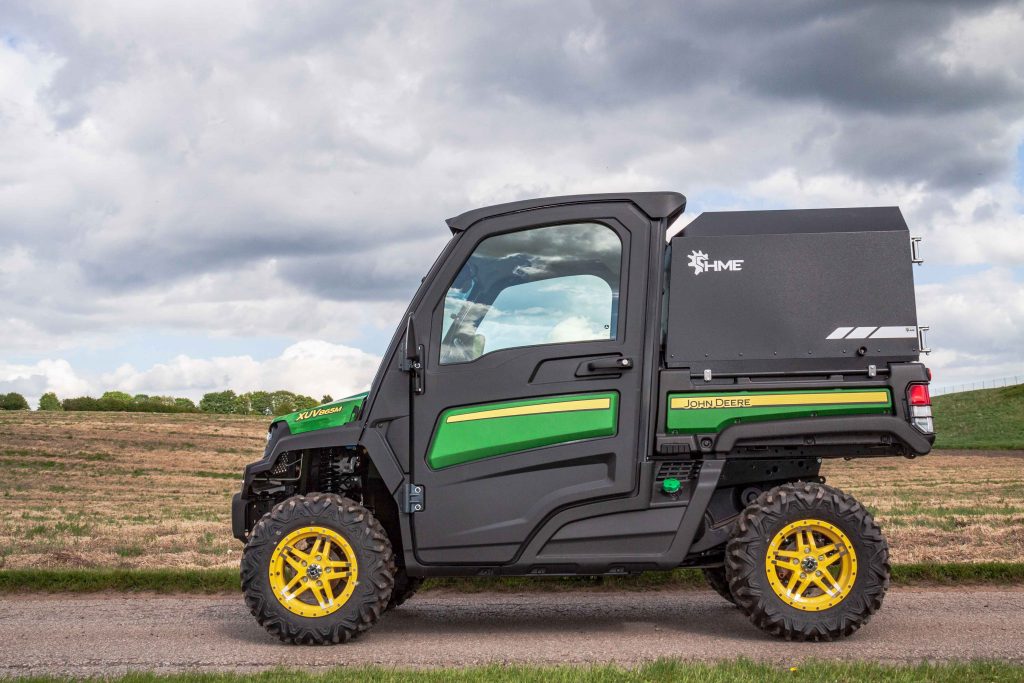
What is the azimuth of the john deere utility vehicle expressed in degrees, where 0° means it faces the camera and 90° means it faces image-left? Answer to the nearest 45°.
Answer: approximately 90°
